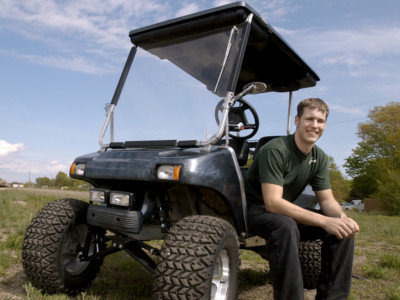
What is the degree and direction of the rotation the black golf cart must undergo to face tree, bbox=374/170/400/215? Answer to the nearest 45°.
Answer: approximately 180°

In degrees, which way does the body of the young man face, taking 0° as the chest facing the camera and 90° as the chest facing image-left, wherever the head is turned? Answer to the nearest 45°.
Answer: approximately 315°

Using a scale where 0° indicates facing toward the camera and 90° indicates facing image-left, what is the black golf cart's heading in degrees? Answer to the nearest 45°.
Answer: approximately 45°

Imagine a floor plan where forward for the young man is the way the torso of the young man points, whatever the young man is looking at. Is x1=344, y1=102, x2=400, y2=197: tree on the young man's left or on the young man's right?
on the young man's left

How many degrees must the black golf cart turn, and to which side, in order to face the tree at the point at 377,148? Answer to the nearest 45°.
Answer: approximately 180°
